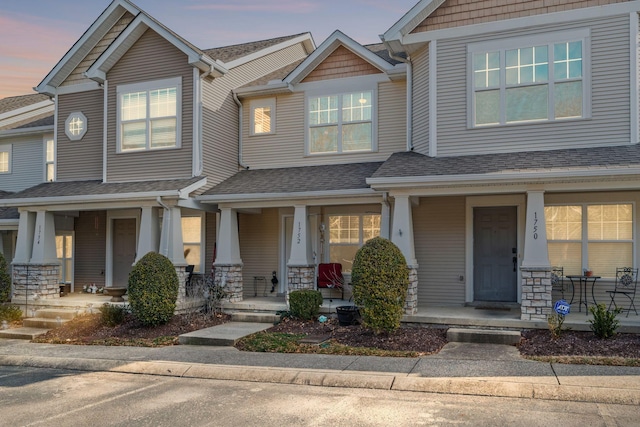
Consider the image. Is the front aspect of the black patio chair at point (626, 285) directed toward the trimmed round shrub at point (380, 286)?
yes

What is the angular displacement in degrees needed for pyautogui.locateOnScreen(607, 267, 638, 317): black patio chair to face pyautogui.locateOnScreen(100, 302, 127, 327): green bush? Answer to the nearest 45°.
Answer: approximately 45° to its right

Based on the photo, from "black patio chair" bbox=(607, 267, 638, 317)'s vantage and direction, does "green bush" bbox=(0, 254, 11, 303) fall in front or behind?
in front

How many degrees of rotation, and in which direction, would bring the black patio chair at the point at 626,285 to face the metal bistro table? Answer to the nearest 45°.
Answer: approximately 45° to its right

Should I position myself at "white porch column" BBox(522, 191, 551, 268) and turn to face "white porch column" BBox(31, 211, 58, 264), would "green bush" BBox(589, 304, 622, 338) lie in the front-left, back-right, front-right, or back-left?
back-left

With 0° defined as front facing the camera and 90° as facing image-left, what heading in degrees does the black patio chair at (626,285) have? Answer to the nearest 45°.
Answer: approximately 45°

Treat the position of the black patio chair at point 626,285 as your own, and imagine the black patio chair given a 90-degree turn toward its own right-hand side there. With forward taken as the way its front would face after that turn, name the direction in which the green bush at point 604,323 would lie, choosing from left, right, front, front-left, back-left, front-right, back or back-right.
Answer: back-left

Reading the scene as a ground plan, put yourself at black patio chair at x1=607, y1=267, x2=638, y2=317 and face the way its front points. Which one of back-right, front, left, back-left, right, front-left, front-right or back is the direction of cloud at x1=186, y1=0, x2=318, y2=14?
front-right

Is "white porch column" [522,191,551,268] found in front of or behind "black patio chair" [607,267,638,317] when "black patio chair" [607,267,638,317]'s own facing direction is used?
in front
